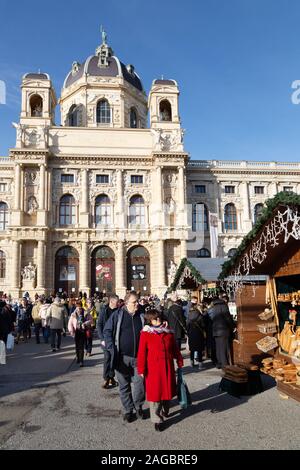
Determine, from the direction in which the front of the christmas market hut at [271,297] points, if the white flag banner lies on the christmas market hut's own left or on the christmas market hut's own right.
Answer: on the christmas market hut's own right

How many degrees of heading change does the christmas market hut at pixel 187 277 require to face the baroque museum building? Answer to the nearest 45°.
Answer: approximately 135° to its right

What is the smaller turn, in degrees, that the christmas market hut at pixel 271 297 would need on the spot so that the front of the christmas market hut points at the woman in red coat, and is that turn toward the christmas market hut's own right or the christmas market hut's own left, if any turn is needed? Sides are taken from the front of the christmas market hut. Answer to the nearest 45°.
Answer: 0° — it already faces them

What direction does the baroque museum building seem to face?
toward the camera

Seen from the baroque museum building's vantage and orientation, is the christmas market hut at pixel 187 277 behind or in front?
in front

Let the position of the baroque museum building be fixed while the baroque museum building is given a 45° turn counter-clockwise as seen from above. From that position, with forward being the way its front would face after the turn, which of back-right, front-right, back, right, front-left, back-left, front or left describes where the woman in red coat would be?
front-right

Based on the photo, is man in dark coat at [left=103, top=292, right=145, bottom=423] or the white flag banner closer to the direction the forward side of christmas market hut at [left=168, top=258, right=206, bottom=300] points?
the man in dark coat

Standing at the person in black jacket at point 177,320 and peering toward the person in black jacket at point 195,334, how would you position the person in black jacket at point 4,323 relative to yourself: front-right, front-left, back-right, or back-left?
back-right

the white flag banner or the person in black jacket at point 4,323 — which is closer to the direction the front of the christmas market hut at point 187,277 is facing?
the person in black jacket

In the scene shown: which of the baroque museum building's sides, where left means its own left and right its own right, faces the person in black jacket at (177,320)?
front

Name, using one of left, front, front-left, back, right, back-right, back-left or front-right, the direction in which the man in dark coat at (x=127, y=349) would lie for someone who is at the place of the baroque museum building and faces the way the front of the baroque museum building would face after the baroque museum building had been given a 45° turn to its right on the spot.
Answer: front-left

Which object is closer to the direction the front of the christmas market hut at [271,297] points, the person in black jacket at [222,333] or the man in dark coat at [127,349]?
the man in dark coat

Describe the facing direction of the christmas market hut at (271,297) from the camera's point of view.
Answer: facing the viewer and to the left of the viewer
